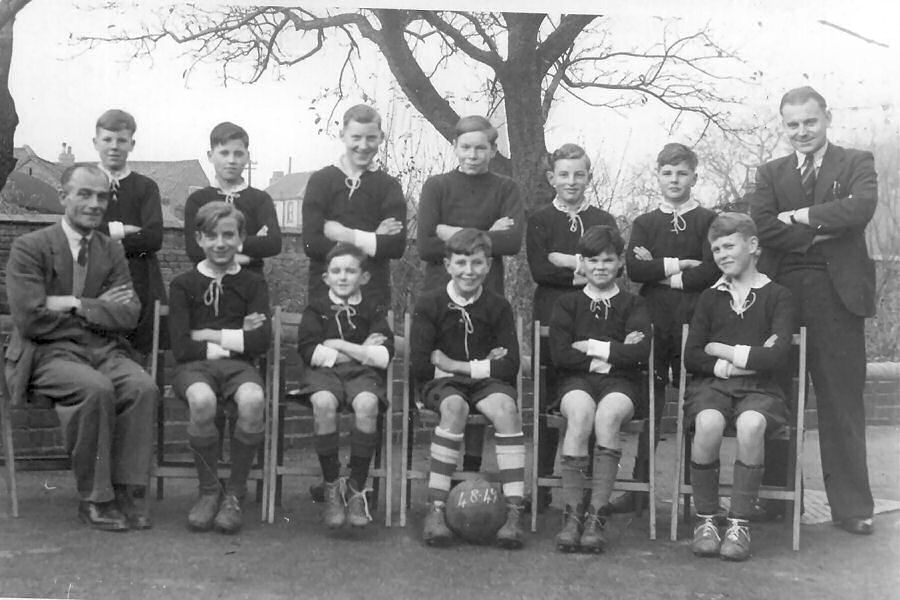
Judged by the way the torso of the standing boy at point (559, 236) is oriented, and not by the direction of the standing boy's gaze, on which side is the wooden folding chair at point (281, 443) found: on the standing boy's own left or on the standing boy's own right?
on the standing boy's own right

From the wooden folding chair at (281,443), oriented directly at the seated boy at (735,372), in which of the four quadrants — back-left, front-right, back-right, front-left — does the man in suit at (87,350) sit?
back-right

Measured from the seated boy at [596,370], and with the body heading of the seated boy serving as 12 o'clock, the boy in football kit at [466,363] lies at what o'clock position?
The boy in football kit is roughly at 3 o'clock from the seated boy.

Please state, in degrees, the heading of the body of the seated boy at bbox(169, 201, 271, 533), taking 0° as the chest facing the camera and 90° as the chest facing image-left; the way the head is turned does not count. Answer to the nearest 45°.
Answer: approximately 0°

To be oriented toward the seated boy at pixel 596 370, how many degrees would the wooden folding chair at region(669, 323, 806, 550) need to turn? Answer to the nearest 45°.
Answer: approximately 90° to its right

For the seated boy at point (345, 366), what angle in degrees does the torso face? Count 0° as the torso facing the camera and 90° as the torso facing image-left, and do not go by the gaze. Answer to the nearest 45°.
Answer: approximately 0°

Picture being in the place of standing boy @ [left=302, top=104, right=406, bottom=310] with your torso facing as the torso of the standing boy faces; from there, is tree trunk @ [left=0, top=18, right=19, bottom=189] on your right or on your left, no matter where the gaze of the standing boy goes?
on your right
